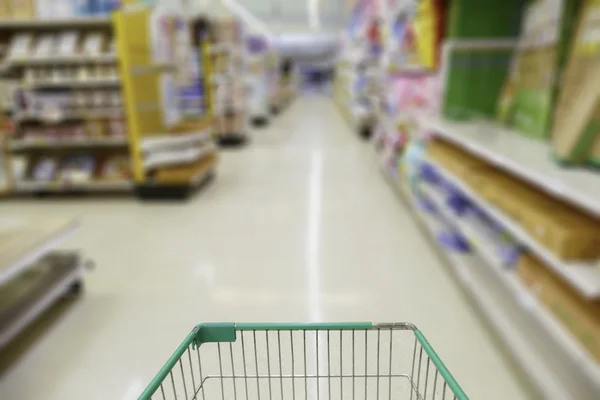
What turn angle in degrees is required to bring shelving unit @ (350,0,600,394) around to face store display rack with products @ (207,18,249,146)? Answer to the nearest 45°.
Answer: approximately 45° to its right

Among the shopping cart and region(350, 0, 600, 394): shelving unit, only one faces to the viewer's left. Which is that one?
the shelving unit

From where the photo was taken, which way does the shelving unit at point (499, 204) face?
to the viewer's left

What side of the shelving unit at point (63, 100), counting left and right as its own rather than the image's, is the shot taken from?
front

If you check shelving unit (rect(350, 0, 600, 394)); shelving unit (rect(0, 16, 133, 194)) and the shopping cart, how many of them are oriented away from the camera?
1

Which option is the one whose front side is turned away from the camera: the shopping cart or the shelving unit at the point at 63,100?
the shopping cart

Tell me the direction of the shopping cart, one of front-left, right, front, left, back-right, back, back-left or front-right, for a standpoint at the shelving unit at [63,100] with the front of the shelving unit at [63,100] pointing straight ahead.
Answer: front

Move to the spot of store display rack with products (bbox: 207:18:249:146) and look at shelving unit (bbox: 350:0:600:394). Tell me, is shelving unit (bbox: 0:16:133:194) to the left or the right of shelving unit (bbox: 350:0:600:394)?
right

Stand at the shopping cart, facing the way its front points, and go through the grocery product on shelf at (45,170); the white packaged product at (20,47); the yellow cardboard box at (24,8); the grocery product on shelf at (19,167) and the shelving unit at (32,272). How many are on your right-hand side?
0

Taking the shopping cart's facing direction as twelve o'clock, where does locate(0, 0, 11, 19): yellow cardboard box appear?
The yellow cardboard box is roughly at 11 o'clock from the shopping cart.

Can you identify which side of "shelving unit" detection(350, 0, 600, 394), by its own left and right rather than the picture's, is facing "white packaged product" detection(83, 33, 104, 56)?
front

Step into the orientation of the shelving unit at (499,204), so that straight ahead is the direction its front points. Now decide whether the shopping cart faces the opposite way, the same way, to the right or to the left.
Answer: to the right

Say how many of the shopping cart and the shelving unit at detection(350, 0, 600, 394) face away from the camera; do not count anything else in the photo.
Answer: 1

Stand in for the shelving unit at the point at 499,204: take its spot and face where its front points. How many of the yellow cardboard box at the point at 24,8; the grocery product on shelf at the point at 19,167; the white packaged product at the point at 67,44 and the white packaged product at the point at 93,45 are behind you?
0

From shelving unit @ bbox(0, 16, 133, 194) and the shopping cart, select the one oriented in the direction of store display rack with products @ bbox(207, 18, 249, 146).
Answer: the shopping cart

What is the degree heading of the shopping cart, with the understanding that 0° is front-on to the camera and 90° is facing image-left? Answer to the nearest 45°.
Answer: approximately 180°

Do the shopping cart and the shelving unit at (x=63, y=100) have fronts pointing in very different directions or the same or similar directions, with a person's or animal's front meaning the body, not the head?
very different directions

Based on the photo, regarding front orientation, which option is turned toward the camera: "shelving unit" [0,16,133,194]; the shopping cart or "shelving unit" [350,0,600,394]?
"shelving unit" [0,16,133,194]

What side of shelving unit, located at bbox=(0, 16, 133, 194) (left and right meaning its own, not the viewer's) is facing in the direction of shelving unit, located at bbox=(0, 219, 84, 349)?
front

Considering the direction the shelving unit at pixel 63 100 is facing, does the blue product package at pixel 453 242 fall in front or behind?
in front

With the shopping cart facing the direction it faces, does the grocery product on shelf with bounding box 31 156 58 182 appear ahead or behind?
ahead

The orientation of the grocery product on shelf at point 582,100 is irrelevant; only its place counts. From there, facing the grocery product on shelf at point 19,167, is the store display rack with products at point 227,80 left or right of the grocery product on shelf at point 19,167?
right
